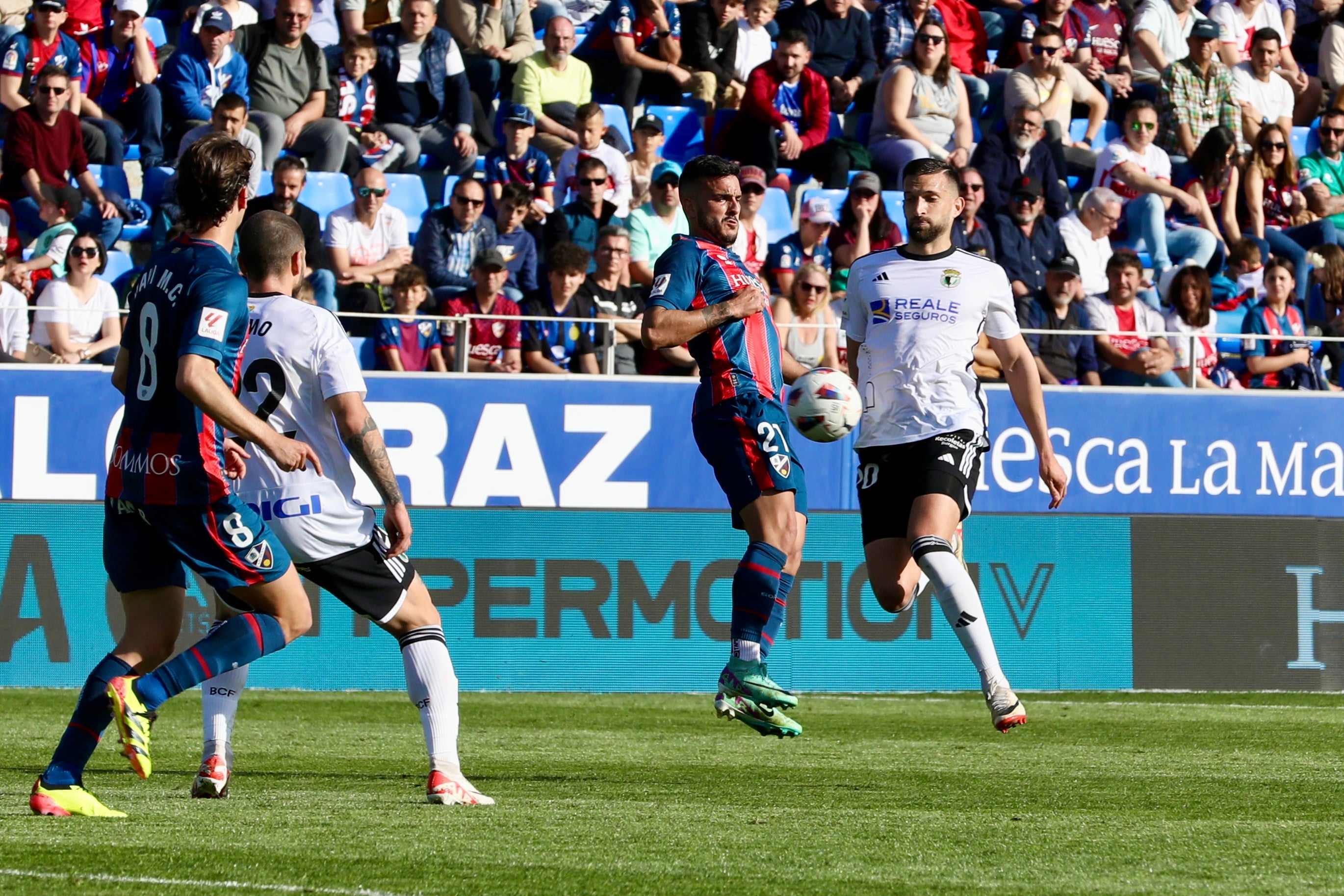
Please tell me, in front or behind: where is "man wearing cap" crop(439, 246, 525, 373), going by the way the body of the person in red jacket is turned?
in front

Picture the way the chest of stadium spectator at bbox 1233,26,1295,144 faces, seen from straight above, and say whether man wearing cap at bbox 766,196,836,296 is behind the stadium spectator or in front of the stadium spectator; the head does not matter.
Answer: in front

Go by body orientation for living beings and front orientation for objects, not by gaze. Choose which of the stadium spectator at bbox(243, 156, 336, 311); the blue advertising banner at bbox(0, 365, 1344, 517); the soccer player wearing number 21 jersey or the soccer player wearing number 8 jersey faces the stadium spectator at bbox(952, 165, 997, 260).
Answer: the soccer player wearing number 8 jersey

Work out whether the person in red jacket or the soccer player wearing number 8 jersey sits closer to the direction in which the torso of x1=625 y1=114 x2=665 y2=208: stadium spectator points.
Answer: the soccer player wearing number 8 jersey

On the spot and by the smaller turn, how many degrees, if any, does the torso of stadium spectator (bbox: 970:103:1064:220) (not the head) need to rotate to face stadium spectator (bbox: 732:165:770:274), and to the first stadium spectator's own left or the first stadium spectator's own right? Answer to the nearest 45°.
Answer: approximately 45° to the first stadium spectator's own right

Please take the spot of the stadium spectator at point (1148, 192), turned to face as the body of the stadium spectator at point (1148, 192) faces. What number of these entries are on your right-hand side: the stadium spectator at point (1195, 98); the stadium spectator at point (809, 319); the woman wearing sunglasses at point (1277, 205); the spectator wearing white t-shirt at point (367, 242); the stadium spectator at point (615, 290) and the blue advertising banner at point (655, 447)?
4

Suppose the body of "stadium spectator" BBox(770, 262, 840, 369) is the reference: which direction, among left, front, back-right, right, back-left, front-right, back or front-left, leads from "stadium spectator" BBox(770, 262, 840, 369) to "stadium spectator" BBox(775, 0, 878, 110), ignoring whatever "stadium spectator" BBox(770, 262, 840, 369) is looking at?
back

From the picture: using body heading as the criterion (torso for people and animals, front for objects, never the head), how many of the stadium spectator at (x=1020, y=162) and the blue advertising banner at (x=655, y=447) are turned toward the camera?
2

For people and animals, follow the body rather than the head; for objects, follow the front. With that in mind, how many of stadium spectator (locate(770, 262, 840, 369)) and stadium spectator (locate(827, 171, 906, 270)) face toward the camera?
2

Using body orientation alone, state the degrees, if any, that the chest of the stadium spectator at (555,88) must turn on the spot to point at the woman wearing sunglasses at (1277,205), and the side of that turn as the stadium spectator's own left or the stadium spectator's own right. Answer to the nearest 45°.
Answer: approximately 90° to the stadium spectator's own left
